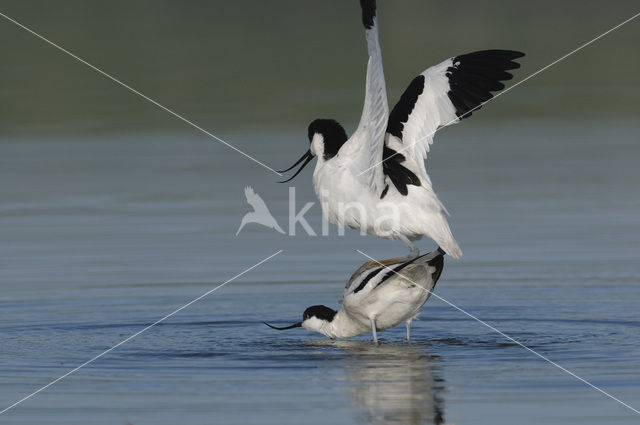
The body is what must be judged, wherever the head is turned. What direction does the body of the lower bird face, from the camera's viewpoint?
to the viewer's left

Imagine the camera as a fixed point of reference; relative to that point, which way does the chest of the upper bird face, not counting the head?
to the viewer's left
